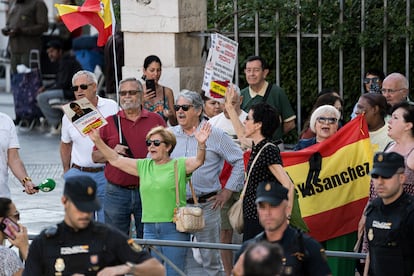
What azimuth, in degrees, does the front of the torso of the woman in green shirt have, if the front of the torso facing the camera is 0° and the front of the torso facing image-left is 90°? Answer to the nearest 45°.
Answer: approximately 45°

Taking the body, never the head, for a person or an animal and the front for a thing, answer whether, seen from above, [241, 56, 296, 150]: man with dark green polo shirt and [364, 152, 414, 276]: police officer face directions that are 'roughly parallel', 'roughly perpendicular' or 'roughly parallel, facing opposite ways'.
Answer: roughly parallel

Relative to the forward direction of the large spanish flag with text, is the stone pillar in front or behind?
behind

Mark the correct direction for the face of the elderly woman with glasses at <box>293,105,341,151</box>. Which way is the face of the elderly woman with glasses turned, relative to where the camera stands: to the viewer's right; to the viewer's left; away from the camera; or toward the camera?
toward the camera

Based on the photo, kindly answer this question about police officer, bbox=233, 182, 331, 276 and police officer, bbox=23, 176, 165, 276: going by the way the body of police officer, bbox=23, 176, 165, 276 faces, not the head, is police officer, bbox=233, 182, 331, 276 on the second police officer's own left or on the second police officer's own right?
on the second police officer's own left

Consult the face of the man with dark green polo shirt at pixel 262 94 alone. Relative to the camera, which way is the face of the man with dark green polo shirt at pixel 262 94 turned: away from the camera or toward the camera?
toward the camera

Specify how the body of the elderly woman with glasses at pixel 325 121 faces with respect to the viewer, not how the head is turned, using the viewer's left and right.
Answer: facing the viewer

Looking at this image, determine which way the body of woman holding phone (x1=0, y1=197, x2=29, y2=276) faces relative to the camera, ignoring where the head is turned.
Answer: to the viewer's right

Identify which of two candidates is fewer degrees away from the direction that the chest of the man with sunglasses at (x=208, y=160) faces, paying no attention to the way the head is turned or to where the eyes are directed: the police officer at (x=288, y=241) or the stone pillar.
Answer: the police officer

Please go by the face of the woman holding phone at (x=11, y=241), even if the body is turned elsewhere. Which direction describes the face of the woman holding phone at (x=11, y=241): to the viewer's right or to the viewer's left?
to the viewer's right

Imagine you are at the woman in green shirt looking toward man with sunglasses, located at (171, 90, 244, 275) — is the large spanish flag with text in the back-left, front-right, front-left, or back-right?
front-right

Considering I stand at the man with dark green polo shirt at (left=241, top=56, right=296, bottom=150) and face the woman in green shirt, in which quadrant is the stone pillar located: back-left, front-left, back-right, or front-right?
back-right

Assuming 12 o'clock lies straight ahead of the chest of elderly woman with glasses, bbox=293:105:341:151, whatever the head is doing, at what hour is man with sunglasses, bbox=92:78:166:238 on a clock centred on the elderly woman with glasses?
The man with sunglasses is roughly at 3 o'clock from the elderly woman with glasses.

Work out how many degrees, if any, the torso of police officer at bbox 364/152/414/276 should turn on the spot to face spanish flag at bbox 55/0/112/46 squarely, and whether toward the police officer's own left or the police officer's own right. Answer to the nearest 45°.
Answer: approximately 90° to the police officer's own right

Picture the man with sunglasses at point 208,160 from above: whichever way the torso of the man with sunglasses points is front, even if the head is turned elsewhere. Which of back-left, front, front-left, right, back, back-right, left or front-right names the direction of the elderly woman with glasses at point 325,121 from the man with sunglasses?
back-left

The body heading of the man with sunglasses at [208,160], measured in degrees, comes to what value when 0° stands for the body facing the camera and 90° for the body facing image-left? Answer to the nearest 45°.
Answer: approximately 45°
